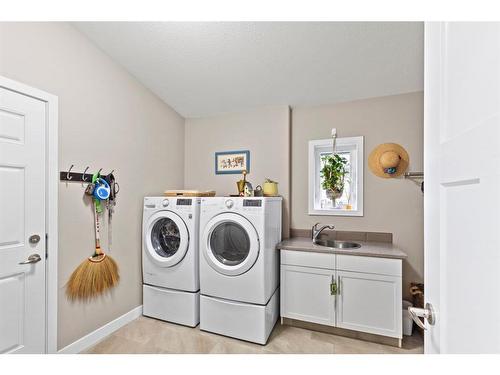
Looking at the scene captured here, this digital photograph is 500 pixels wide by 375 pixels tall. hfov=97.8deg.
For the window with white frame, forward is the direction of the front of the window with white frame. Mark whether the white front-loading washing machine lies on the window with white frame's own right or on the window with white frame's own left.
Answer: on the window with white frame's own right

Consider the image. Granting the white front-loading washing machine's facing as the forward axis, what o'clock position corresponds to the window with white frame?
The window with white frame is roughly at 8 o'clock from the white front-loading washing machine.

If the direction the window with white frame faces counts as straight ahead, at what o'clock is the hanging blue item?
The hanging blue item is roughly at 2 o'clock from the window with white frame.

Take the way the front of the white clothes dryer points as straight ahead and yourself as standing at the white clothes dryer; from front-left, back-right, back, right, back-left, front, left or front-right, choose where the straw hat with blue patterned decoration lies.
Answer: back-left

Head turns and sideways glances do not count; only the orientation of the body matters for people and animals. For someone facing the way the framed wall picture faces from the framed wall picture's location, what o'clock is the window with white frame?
The window with white frame is roughly at 8 o'clock from the framed wall picture.

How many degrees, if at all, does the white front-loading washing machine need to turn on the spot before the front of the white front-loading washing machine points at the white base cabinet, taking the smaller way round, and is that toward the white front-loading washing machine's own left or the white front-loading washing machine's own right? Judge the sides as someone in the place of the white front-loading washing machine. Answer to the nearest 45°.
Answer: approximately 90° to the white front-loading washing machine's own left

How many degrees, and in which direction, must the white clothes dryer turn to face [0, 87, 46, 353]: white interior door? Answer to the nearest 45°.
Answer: approximately 45° to its right

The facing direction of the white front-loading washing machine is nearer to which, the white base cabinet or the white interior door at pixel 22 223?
the white interior door

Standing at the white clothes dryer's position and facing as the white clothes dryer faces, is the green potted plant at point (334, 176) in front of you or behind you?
behind
